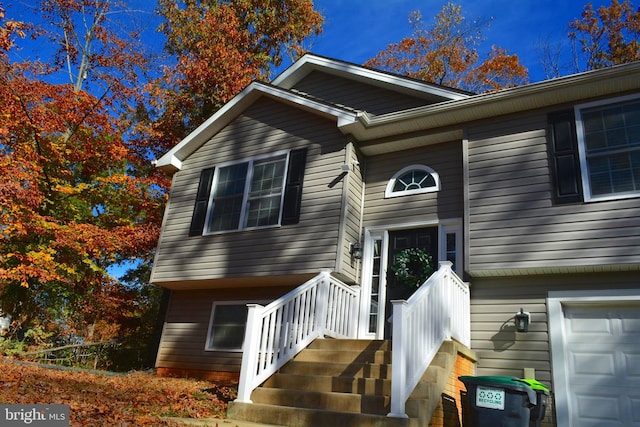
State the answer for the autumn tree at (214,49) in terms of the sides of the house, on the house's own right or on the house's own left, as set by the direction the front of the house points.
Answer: on the house's own right

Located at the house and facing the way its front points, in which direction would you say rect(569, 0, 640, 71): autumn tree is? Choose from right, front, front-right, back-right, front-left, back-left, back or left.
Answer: back

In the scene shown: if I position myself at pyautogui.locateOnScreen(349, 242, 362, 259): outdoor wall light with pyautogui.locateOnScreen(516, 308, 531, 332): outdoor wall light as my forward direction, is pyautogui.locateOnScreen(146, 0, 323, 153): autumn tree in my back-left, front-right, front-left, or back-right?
back-left

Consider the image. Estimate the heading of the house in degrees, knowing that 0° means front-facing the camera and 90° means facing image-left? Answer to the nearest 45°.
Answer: approximately 45°
